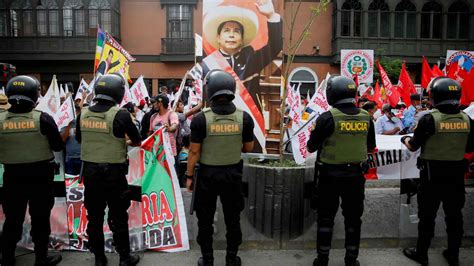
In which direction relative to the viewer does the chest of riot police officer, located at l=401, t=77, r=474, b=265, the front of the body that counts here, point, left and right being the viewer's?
facing away from the viewer and to the left of the viewer

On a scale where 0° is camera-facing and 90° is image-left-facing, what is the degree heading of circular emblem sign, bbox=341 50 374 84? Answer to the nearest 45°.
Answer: approximately 0°

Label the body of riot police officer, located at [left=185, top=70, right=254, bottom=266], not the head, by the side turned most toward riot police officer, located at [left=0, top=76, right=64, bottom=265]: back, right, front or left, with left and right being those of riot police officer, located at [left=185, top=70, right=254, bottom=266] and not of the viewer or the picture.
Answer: left

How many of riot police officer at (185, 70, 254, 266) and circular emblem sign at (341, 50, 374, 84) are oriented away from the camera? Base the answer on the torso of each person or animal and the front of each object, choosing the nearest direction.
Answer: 1

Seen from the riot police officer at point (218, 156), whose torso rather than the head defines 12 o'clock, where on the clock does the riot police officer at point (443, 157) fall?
the riot police officer at point (443, 157) is roughly at 3 o'clock from the riot police officer at point (218, 156).

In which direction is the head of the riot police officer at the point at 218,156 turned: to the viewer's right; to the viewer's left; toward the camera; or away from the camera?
away from the camera

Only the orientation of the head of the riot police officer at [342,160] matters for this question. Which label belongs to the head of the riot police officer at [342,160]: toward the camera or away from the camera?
away from the camera

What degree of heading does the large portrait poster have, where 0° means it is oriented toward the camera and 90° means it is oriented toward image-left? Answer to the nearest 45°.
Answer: approximately 0°

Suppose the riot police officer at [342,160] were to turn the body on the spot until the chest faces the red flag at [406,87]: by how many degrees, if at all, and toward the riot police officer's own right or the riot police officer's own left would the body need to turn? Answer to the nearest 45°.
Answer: approximately 45° to the riot police officer's own right

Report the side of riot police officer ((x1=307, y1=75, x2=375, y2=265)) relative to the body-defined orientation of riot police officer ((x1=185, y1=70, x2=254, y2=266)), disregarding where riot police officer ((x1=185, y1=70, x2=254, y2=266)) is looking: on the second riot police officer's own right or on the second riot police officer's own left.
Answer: on the second riot police officer's own right
